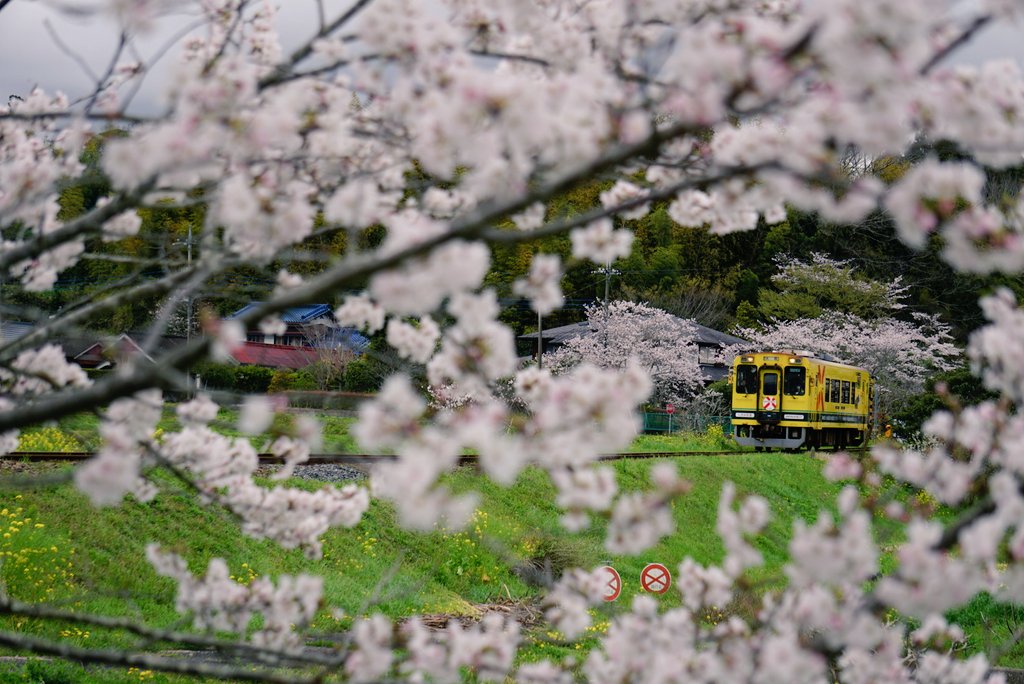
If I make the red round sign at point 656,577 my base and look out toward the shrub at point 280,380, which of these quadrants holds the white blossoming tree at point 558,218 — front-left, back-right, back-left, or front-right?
back-left

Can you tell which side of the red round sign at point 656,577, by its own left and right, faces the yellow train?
back

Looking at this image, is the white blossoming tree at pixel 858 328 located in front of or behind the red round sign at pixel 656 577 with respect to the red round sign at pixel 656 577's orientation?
behind

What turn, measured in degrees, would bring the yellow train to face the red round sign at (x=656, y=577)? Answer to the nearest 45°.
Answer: approximately 45° to its left

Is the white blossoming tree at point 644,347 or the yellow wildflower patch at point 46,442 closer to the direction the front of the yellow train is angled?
the yellow wildflower patch

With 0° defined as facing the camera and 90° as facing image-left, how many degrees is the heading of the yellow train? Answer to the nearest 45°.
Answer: approximately 45°

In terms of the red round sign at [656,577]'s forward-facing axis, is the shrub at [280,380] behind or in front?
behind

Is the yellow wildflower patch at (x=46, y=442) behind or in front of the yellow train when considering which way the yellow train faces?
in front

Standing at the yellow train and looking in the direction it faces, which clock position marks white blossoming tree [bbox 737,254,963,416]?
The white blossoming tree is roughly at 5 o'clock from the yellow train.

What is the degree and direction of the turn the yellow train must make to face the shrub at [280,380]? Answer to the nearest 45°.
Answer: approximately 45° to its right
